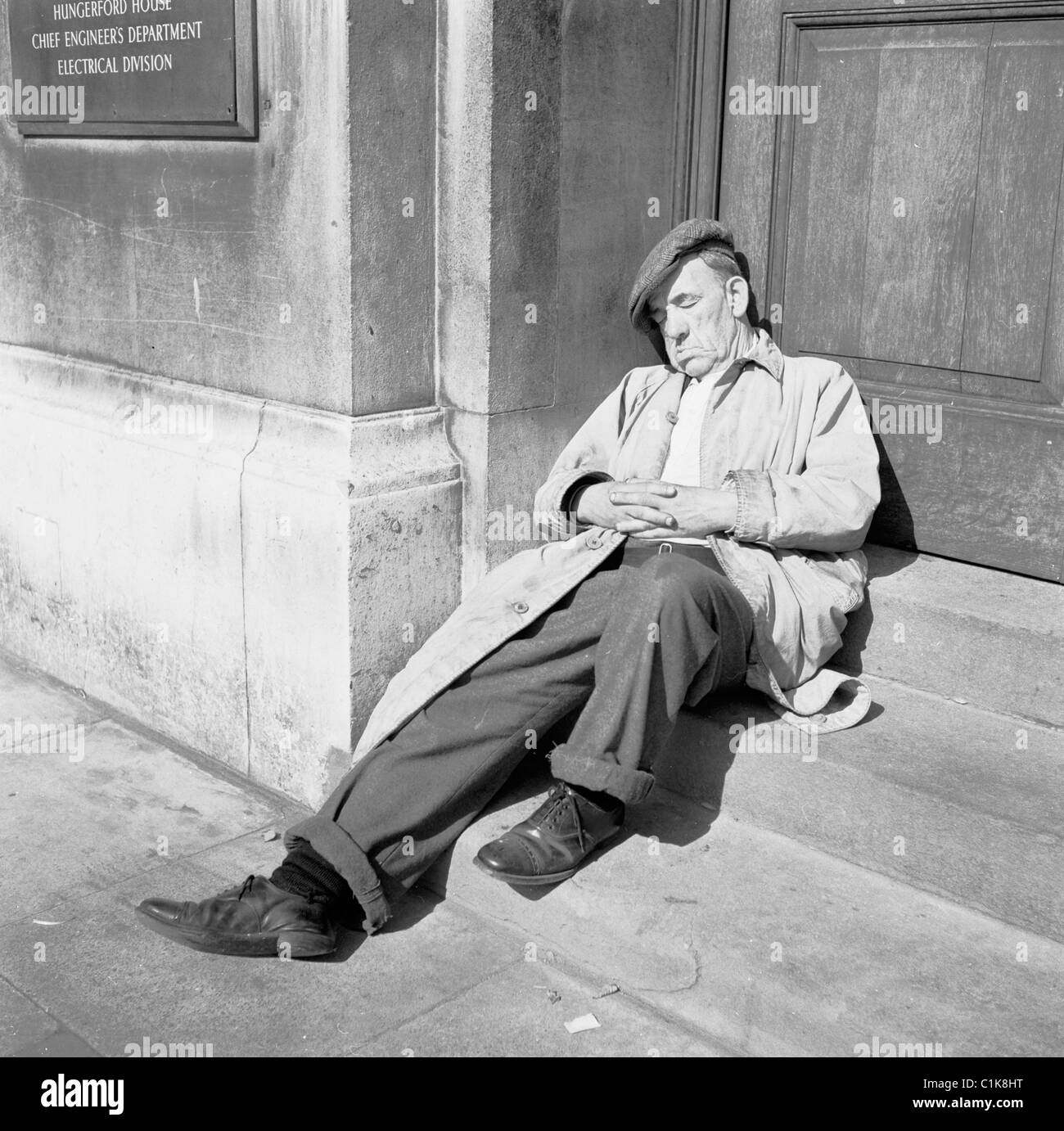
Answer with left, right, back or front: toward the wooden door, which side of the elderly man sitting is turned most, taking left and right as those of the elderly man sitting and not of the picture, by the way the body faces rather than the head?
back

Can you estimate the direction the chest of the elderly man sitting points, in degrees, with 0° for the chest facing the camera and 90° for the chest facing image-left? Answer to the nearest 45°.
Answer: approximately 45°
